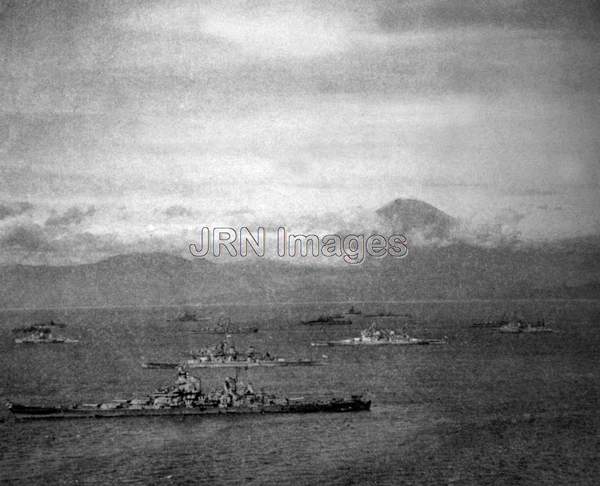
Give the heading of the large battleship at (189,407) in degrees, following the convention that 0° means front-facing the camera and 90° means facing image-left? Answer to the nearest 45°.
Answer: approximately 90°
